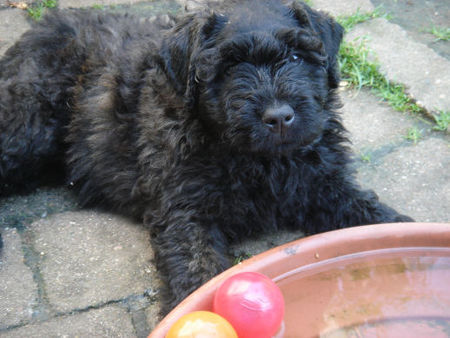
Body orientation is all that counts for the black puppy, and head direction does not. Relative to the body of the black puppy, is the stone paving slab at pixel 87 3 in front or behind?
behind

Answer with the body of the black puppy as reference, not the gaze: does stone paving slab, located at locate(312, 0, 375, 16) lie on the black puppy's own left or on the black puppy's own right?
on the black puppy's own left

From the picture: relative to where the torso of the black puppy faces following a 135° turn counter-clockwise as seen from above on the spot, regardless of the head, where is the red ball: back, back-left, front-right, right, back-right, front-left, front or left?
back

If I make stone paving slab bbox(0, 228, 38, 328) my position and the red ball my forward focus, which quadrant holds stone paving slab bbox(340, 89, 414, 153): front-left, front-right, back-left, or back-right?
front-left

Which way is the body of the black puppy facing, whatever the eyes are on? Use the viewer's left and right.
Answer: facing the viewer and to the right of the viewer

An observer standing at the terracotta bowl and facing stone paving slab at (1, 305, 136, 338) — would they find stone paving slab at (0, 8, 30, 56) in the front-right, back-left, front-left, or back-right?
front-right
